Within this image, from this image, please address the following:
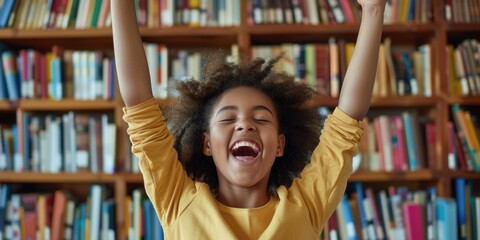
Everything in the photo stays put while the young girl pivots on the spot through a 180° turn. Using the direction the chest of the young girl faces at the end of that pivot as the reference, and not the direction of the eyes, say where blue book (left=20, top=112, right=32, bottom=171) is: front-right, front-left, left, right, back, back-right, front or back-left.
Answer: front-left

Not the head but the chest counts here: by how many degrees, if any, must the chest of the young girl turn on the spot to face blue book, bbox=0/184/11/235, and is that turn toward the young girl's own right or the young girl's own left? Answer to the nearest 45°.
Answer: approximately 135° to the young girl's own right

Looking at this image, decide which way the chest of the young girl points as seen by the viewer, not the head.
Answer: toward the camera

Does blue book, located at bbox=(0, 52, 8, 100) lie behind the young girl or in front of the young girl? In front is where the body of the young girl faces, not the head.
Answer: behind

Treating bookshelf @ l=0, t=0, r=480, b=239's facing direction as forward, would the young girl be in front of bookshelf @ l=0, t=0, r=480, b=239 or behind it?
in front

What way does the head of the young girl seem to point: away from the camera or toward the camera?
toward the camera

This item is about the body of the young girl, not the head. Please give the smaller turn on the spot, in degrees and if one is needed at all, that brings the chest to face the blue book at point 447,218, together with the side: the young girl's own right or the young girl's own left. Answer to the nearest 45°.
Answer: approximately 135° to the young girl's own left

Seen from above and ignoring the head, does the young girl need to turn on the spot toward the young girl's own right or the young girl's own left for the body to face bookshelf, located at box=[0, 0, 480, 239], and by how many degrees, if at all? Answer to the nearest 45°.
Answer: approximately 180°

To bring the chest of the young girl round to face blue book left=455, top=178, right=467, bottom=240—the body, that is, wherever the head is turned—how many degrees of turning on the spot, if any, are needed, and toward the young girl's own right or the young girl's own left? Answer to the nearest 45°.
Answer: approximately 135° to the young girl's own left

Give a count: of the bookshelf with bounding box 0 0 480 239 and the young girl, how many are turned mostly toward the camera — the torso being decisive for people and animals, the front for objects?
2

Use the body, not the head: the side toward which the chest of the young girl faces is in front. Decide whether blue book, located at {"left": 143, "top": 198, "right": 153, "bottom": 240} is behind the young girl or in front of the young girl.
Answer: behind

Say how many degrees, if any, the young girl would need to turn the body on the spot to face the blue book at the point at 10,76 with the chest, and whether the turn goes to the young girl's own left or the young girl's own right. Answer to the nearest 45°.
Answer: approximately 135° to the young girl's own right
